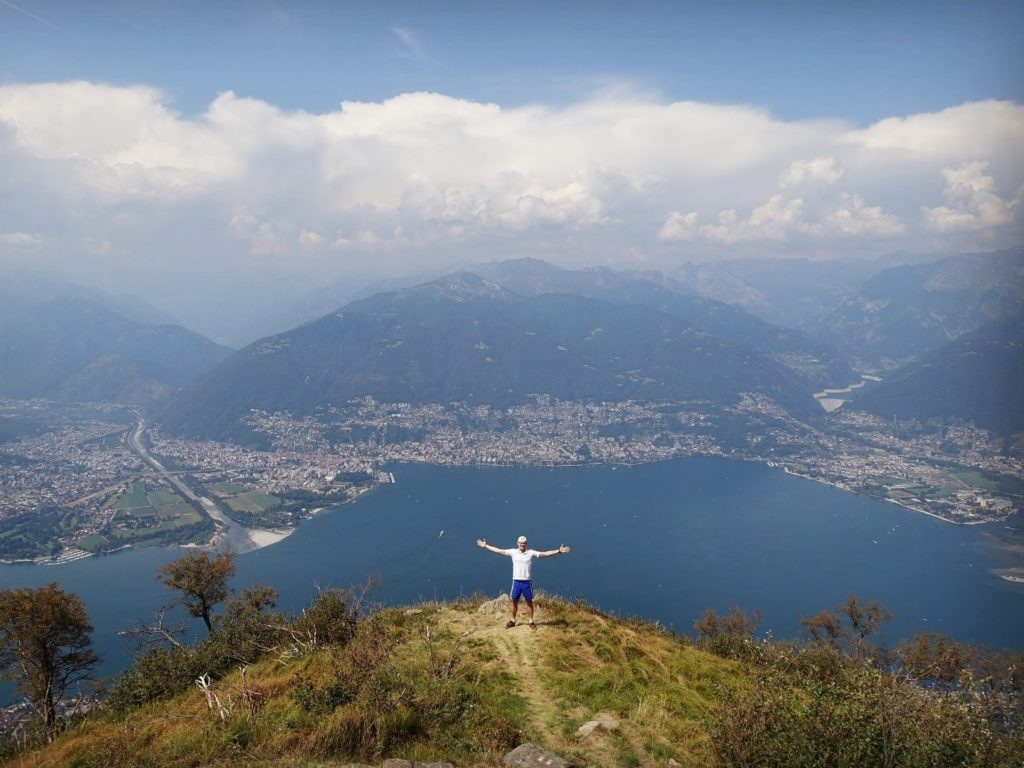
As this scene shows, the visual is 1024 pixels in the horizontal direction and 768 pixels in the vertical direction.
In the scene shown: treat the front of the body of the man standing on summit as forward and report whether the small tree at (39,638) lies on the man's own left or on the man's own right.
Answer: on the man's own right

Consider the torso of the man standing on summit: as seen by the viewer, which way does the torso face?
toward the camera

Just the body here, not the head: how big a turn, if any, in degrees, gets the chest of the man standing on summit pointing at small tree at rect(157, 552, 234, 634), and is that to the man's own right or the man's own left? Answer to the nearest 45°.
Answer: approximately 135° to the man's own right

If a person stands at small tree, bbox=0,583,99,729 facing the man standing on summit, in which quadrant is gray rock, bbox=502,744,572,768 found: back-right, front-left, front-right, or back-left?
front-right

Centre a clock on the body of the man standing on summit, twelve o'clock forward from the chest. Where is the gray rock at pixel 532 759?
The gray rock is roughly at 12 o'clock from the man standing on summit.

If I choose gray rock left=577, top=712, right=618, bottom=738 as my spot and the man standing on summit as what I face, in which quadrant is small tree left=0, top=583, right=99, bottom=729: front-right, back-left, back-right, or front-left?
front-left

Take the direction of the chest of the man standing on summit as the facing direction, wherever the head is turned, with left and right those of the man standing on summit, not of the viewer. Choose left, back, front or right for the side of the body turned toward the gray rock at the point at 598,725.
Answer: front
